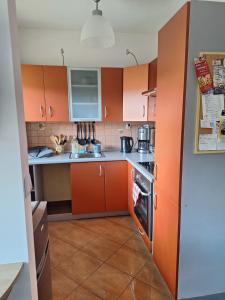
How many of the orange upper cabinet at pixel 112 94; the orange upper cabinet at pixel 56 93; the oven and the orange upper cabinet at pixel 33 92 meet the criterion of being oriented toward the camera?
3

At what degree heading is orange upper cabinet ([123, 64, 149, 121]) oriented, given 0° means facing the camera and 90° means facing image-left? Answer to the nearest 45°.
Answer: approximately 45°

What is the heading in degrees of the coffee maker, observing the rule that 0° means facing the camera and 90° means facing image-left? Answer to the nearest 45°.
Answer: approximately 45°

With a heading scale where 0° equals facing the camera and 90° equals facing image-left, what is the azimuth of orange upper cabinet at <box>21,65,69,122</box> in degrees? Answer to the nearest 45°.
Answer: approximately 0°

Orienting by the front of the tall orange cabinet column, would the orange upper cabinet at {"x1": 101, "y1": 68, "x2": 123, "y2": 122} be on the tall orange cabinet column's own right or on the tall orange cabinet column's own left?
on the tall orange cabinet column's own right

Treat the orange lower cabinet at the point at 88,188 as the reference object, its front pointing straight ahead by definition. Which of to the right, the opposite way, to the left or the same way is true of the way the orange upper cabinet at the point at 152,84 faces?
to the right

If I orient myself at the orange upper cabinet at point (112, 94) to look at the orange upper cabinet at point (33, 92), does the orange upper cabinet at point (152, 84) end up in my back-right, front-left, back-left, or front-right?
back-left

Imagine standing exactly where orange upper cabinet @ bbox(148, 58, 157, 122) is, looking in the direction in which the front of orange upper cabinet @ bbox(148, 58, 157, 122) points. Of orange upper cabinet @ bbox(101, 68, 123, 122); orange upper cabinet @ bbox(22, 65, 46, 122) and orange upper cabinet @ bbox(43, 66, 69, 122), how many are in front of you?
3

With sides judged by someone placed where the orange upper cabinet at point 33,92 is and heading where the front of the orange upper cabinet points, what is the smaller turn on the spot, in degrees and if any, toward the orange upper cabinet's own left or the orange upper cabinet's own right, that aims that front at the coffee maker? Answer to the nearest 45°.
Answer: approximately 90° to the orange upper cabinet's own left

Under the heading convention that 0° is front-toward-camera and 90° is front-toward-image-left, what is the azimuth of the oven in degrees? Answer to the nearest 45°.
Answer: approximately 90°
